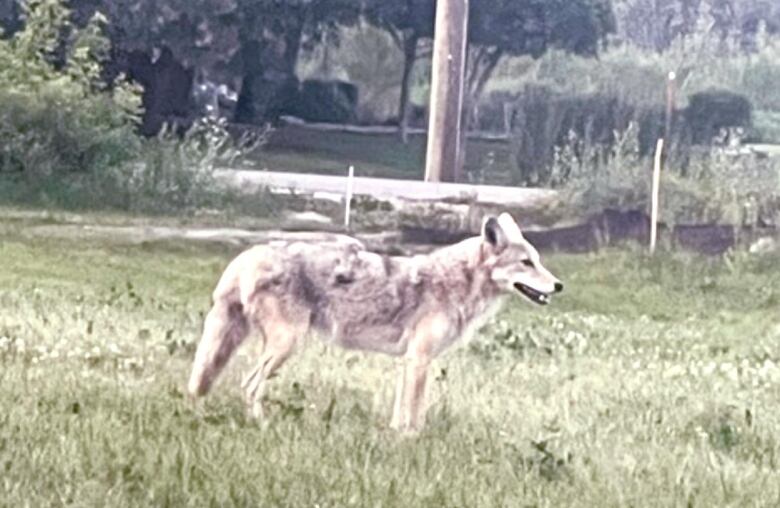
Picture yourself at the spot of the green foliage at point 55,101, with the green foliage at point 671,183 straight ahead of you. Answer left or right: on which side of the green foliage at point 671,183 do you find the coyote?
right

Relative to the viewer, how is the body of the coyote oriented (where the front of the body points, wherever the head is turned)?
to the viewer's right

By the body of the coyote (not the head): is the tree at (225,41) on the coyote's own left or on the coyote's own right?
on the coyote's own left

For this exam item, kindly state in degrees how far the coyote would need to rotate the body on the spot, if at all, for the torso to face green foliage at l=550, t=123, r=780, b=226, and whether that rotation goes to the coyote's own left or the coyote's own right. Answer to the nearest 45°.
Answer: approximately 45° to the coyote's own left

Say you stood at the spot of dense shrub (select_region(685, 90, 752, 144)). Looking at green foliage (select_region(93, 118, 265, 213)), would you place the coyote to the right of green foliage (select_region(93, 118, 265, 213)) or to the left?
left

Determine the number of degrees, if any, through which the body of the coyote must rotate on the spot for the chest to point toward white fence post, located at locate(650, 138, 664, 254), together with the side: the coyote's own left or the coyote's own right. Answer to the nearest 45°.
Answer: approximately 45° to the coyote's own left

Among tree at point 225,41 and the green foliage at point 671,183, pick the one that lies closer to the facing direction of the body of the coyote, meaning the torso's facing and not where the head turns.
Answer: the green foliage

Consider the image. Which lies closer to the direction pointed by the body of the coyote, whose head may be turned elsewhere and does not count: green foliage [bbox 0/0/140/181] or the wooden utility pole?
the wooden utility pole
